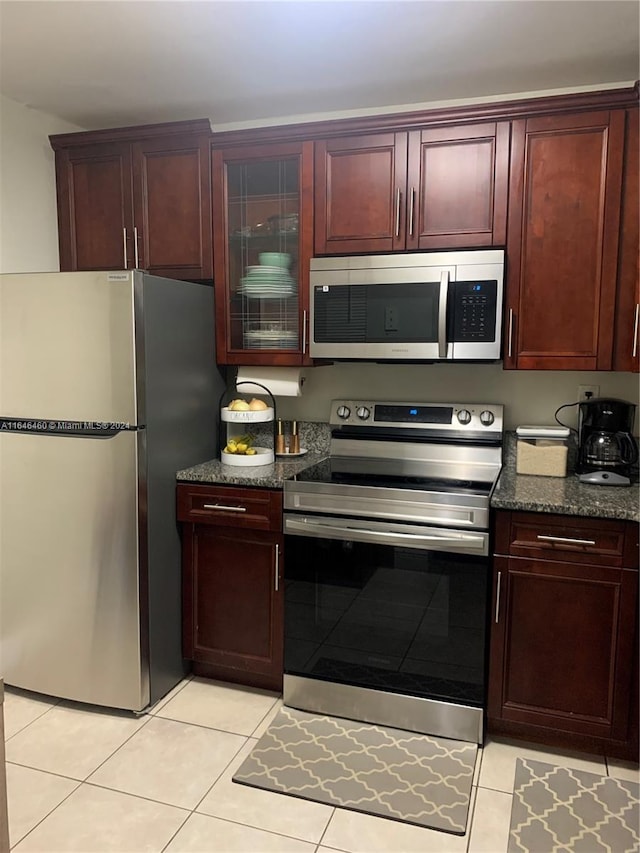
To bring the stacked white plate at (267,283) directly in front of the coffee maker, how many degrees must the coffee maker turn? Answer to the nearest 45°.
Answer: approximately 90° to its right

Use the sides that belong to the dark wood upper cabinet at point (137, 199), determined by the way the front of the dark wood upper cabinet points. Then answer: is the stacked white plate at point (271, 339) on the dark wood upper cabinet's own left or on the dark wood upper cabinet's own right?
on the dark wood upper cabinet's own left

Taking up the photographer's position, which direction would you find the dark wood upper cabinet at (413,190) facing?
facing the viewer

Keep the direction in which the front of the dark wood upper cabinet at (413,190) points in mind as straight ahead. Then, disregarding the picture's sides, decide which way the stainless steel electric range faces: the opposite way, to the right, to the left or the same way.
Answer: the same way

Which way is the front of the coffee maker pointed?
toward the camera

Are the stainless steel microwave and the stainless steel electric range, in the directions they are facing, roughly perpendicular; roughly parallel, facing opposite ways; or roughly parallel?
roughly parallel

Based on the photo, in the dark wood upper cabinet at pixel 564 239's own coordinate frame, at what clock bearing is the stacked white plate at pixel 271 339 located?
The stacked white plate is roughly at 3 o'clock from the dark wood upper cabinet.

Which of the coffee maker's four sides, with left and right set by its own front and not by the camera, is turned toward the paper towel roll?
right

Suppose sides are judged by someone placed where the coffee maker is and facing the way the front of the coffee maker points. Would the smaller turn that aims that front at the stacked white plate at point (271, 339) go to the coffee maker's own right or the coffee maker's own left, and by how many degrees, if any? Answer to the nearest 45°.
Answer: approximately 90° to the coffee maker's own right

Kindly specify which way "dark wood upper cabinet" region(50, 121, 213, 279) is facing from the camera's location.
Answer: facing the viewer and to the left of the viewer

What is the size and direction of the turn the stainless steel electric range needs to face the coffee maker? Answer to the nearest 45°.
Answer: approximately 90° to its left
